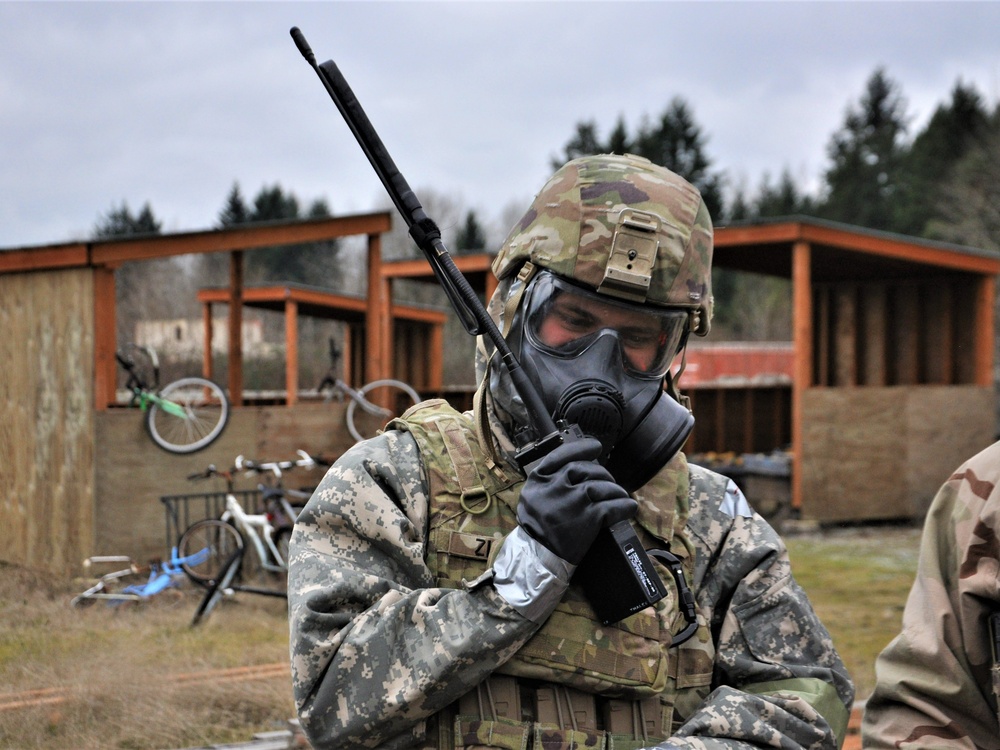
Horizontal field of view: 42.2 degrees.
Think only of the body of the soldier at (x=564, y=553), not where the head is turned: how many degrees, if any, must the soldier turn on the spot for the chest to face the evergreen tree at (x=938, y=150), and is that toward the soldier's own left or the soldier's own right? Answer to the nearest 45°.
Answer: approximately 180°

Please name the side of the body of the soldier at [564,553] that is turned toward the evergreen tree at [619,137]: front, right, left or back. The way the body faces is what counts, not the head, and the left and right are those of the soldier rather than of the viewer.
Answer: back

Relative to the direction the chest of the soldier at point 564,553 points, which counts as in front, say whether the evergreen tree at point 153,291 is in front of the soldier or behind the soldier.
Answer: behind

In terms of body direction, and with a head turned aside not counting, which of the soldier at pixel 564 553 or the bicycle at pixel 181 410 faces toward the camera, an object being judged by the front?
the soldier

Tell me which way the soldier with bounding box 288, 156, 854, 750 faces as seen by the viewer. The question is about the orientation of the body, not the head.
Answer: toward the camera
